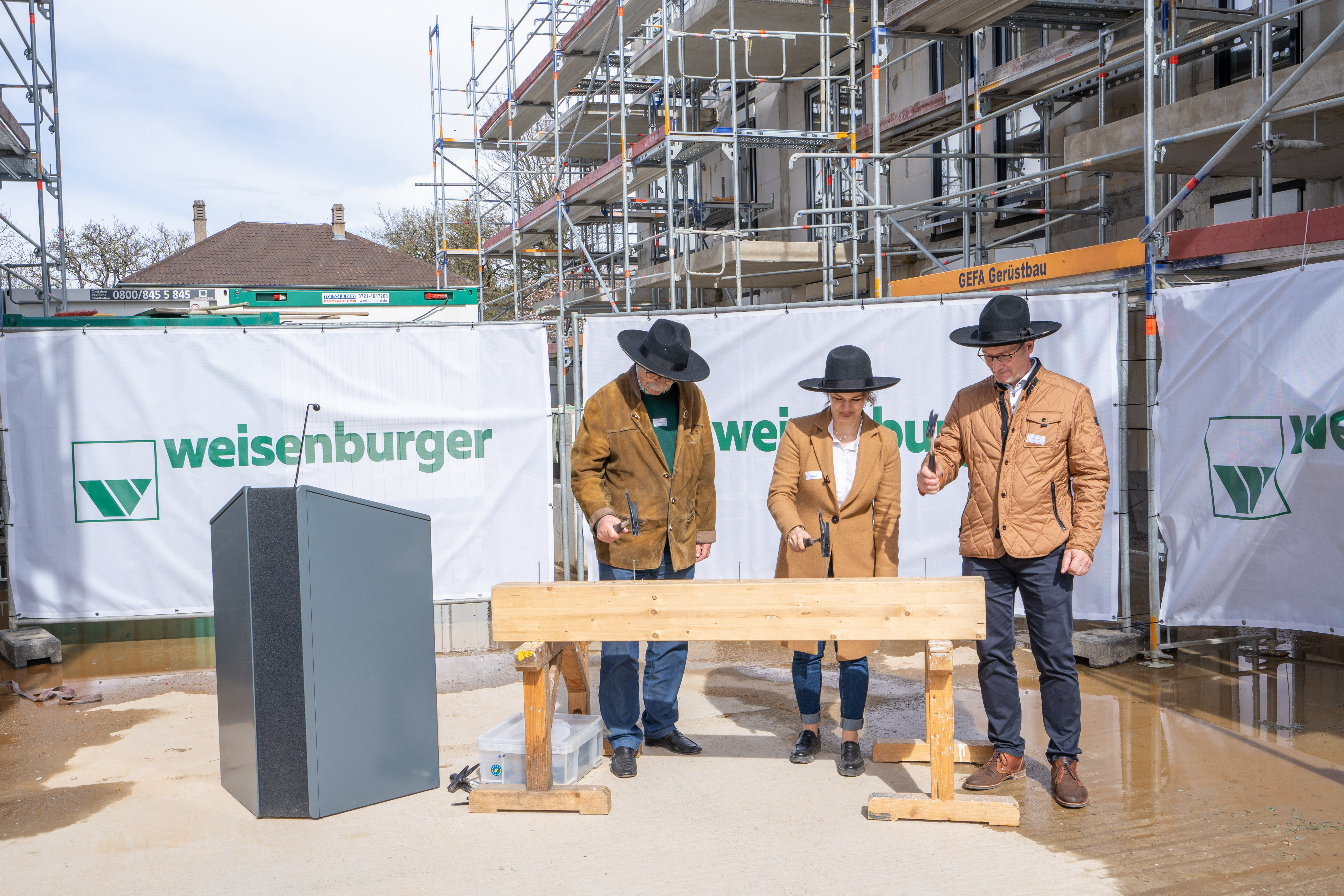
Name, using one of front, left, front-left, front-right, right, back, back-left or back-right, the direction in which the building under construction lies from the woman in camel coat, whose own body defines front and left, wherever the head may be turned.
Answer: back

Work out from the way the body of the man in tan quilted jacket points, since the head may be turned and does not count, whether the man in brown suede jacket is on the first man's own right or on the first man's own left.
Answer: on the first man's own right

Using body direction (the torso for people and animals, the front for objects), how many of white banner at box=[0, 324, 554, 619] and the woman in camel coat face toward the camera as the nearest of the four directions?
2

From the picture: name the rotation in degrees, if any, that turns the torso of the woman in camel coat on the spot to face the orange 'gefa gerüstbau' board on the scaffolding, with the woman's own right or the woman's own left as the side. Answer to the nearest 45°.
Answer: approximately 180°

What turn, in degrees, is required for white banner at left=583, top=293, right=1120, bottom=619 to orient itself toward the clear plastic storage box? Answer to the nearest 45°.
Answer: approximately 45° to its right

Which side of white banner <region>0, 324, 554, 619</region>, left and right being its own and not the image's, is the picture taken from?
front
